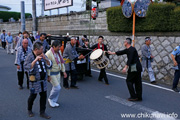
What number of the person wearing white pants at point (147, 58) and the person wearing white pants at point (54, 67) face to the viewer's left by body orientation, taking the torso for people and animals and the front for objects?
0

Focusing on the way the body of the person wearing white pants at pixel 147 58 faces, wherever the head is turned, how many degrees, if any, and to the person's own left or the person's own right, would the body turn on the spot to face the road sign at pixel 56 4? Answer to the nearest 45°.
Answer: approximately 135° to the person's own left

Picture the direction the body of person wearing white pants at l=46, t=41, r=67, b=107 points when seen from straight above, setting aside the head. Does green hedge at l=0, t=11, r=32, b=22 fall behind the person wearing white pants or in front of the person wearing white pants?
behind

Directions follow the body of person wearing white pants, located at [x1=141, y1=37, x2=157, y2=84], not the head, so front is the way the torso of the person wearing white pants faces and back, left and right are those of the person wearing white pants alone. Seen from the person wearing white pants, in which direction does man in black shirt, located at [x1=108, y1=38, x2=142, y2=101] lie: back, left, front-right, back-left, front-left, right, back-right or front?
right

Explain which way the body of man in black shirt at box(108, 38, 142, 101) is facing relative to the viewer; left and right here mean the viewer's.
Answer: facing to the left of the viewer

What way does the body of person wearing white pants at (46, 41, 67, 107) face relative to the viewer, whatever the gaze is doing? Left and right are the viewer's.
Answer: facing the viewer and to the right of the viewer

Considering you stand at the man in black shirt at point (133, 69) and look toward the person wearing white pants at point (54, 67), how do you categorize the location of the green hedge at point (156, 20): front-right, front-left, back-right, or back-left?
back-right

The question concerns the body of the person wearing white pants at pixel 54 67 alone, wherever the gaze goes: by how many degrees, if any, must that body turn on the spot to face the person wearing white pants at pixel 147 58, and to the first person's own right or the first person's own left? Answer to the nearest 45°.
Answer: approximately 90° to the first person's own left

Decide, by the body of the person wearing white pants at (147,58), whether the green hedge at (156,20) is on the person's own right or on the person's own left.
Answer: on the person's own left

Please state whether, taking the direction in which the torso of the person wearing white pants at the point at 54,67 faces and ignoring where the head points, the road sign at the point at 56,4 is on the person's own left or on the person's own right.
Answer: on the person's own left
